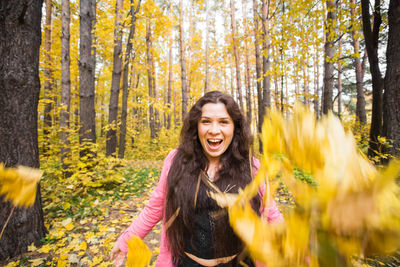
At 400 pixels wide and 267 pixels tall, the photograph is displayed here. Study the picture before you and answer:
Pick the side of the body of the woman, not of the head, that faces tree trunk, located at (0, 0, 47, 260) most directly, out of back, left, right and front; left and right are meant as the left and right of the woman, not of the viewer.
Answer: right

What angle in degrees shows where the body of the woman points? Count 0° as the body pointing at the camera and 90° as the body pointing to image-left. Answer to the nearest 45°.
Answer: approximately 0°

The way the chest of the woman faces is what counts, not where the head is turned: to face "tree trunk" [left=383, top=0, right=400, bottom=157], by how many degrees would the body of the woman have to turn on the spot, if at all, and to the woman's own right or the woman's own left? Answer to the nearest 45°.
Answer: approximately 135° to the woman's own left

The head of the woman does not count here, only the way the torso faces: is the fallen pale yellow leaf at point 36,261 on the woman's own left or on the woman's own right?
on the woman's own right

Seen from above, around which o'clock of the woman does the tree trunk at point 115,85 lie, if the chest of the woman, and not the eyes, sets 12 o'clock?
The tree trunk is roughly at 5 o'clock from the woman.

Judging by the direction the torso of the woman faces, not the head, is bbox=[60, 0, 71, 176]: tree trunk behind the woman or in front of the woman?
behind
